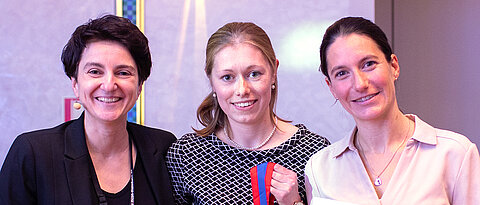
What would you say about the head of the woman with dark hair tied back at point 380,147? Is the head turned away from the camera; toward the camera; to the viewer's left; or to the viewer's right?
toward the camera

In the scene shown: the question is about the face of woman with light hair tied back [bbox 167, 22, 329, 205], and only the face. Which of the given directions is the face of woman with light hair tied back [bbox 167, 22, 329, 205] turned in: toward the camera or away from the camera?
toward the camera

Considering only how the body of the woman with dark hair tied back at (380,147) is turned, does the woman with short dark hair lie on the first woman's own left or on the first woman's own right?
on the first woman's own right

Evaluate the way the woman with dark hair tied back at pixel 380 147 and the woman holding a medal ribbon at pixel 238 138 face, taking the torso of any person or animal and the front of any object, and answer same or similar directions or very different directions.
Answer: same or similar directions

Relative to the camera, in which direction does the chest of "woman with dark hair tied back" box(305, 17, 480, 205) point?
toward the camera

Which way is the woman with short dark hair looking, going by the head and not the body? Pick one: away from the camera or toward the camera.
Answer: toward the camera

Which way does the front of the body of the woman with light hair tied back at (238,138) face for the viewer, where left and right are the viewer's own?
facing the viewer

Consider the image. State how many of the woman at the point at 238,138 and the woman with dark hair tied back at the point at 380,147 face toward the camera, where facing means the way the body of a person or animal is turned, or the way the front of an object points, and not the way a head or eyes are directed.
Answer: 2
